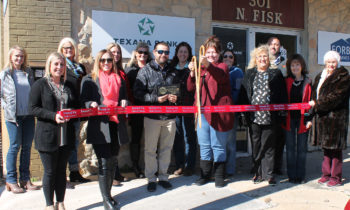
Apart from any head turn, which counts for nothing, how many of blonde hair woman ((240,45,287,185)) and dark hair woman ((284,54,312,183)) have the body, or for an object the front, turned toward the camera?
2

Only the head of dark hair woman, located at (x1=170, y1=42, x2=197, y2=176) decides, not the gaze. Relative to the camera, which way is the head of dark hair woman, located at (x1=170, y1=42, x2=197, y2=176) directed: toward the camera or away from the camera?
toward the camera

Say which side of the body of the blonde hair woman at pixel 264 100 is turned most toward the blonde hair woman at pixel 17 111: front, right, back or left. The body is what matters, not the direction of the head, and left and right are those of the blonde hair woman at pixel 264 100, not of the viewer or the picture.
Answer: right

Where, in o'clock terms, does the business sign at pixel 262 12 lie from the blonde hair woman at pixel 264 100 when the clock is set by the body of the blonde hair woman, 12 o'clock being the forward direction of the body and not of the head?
The business sign is roughly at 6 o'clock from the blonde hair woman.

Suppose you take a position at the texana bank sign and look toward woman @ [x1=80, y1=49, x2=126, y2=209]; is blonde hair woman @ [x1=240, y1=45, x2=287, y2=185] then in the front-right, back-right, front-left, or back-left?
front-left

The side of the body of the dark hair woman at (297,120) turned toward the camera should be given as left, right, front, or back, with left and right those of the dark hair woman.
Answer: front

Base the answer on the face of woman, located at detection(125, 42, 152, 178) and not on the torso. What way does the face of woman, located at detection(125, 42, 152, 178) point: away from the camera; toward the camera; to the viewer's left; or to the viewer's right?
toward the camera

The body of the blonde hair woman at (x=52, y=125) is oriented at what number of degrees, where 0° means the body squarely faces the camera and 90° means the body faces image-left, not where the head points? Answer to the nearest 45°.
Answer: approximately 315°

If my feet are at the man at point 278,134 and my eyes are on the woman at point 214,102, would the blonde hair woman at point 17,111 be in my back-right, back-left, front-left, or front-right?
front-right

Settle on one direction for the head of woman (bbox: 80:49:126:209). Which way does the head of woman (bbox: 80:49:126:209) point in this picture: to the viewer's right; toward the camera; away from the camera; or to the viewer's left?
toward the camera

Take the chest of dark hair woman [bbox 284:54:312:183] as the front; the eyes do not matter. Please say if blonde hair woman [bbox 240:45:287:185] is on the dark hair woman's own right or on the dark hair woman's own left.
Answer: on the dark hair woman's own right

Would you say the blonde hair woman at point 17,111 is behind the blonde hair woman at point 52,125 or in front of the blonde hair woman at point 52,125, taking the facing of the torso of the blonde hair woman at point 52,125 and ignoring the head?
behind

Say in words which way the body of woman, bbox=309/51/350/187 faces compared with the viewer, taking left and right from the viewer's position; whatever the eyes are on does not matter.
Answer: facing the viewer and to the left of the viewer

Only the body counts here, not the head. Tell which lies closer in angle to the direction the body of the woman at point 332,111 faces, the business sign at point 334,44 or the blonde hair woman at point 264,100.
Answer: the blonde hair woman

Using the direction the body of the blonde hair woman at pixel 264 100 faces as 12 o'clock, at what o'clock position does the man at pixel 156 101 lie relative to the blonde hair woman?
The man is roughly at 2 o'clock from the blonde hair woman.

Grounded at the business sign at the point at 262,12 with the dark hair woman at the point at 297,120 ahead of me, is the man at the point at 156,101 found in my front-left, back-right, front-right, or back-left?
front-right
